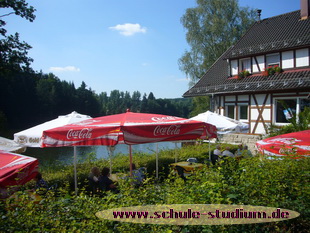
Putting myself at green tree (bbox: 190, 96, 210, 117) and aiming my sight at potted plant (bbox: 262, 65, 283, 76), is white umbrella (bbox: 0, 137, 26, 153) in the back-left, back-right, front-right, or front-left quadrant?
front-right

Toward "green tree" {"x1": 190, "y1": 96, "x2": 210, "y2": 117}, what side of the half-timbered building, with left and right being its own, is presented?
right

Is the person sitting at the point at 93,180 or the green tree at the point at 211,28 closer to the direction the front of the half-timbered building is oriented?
the person sitting

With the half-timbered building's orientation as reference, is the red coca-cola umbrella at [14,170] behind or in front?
in front

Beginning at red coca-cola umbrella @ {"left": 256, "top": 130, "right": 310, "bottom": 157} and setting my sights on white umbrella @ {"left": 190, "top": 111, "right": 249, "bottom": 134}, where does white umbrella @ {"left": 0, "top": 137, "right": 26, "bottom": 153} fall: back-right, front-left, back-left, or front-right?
front-left

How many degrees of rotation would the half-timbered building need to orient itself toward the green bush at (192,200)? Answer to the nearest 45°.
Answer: approximately 45° to its left

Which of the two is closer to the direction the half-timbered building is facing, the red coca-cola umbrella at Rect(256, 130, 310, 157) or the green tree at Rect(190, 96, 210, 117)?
the red coca-cola umbrella

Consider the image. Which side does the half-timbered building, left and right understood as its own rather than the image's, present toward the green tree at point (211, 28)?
right

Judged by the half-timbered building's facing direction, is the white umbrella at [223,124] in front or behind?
in front

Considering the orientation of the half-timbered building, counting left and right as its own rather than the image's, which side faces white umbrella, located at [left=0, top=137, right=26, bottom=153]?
front

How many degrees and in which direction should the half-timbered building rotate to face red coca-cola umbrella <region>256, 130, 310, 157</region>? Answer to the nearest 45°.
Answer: approximately 45° to its left

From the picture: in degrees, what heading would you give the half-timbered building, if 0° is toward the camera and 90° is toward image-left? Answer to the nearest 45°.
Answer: approximately 45°
